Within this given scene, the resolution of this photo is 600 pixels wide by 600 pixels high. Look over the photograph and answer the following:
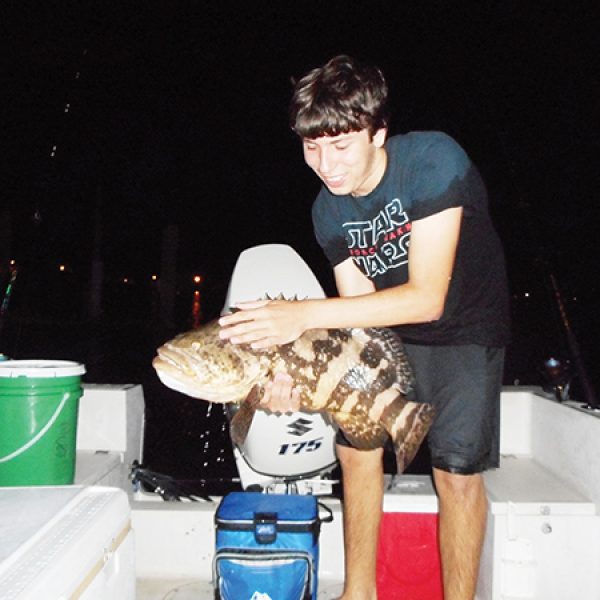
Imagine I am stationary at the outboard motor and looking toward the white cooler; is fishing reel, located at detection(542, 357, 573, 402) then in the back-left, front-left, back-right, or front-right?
back-left

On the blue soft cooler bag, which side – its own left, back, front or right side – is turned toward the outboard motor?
back

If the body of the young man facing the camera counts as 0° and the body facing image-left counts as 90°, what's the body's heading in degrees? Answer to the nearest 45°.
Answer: approximately 45°

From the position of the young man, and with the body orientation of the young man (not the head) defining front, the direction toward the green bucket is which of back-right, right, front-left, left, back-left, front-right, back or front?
front-right

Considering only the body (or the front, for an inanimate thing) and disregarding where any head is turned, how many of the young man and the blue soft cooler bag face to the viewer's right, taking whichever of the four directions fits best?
0

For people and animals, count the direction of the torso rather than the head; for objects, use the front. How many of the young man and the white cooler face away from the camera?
0

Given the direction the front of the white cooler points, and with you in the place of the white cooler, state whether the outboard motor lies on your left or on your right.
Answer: on your left

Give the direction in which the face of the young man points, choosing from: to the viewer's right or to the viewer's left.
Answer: to the viewer's left

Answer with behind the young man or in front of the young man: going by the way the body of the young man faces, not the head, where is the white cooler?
in front
